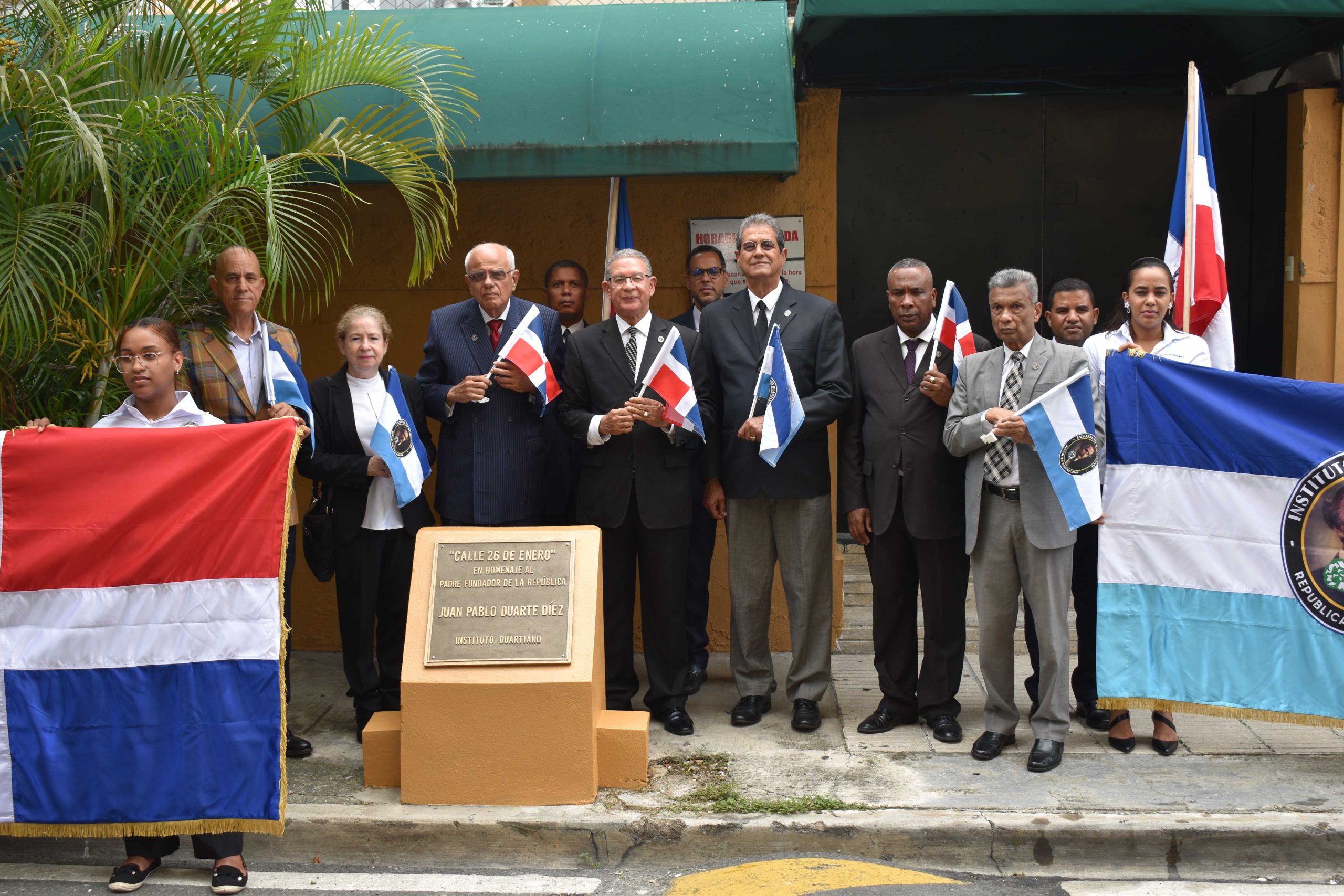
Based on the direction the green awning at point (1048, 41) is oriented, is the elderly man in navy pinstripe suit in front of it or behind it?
in front

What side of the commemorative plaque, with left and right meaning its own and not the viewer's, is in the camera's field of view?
front

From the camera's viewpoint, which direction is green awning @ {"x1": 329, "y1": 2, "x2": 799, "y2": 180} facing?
toward the camera

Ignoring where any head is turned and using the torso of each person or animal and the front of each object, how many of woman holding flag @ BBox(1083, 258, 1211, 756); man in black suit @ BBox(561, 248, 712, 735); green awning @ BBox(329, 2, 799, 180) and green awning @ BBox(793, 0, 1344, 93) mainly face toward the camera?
4

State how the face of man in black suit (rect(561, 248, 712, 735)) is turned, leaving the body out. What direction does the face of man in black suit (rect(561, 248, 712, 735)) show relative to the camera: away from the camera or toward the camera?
toward the camera

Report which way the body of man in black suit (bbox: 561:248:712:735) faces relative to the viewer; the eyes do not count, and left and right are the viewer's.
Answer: facing the viewer

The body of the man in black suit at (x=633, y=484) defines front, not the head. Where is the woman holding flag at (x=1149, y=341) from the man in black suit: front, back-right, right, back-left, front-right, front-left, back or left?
left

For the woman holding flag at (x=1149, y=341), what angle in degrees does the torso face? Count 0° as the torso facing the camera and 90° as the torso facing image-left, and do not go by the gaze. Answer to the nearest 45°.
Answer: approximately 0°

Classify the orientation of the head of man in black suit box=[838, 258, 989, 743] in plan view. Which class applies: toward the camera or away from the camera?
toward the camera

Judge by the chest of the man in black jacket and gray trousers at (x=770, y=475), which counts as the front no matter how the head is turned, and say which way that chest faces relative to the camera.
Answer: toward the camera

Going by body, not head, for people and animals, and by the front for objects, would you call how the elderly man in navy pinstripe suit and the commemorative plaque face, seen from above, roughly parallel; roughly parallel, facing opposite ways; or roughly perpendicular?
roughly parallel

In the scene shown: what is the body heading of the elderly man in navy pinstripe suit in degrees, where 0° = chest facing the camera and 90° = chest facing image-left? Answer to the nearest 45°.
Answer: approximately 0°

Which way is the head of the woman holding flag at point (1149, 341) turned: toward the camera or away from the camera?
toward the camera
